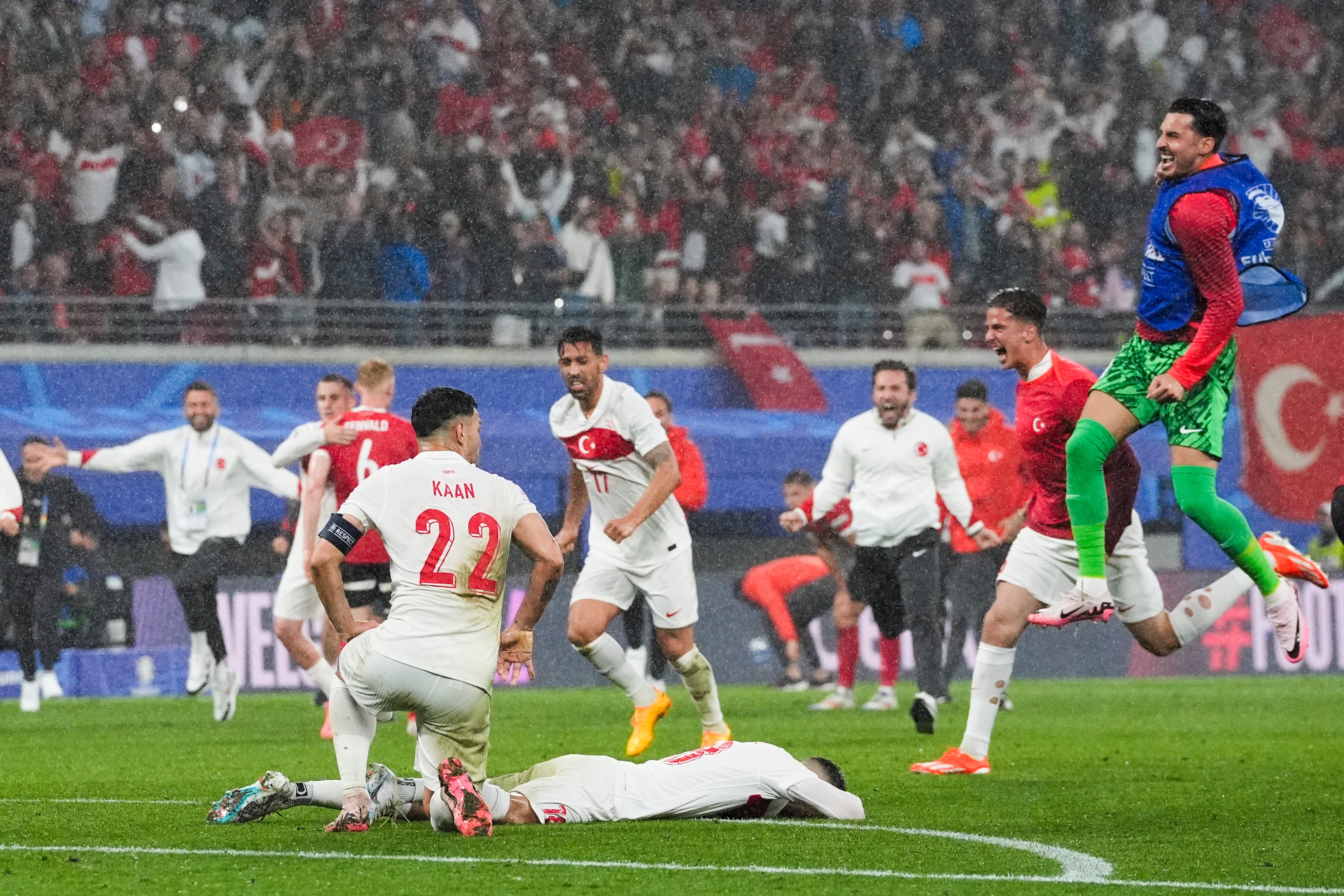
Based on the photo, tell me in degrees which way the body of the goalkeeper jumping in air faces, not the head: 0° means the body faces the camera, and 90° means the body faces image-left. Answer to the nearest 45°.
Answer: approximately 90°

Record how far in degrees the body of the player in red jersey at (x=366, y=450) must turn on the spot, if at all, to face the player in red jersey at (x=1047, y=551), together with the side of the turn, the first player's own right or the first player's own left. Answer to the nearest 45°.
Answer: approximately 135° to the first player's own right

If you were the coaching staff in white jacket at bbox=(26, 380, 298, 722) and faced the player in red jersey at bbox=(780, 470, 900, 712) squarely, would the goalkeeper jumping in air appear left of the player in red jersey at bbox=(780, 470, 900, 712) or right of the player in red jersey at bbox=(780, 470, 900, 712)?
right

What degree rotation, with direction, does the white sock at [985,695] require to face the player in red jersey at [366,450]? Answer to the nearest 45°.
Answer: approximately 45° to its right

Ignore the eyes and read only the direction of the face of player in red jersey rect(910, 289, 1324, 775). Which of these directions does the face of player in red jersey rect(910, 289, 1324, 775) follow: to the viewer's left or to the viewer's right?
to the viewer's left

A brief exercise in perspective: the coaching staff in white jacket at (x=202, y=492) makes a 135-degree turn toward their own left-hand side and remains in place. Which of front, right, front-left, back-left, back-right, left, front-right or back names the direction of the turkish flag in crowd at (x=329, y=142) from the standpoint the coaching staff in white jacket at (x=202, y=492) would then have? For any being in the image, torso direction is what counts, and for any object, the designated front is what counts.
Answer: front-left

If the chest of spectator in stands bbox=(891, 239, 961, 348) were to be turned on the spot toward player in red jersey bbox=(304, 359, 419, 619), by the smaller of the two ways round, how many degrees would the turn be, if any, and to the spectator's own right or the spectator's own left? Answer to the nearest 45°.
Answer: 0° — they already face them

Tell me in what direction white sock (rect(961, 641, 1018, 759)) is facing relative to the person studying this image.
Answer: facing to the left of the viewer

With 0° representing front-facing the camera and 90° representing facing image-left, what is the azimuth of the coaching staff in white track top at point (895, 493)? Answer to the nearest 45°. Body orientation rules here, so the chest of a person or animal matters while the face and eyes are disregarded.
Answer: approximately 0°

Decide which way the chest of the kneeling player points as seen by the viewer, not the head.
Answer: away from the camera

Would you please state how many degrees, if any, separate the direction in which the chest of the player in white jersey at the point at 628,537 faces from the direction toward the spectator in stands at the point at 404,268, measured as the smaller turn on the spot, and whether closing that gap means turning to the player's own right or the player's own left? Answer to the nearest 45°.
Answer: approximately 135° to the player's own right

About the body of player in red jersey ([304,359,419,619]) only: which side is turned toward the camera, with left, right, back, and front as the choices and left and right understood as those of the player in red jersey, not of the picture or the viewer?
back

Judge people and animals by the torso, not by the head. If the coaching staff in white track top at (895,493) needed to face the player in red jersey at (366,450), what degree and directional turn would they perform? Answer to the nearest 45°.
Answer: approximately 45° to their right

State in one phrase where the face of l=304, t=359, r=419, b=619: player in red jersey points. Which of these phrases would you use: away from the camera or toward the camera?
away from the camera

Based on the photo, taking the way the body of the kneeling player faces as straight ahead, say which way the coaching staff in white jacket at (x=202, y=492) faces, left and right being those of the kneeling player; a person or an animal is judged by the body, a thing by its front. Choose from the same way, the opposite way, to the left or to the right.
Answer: the opposite way
